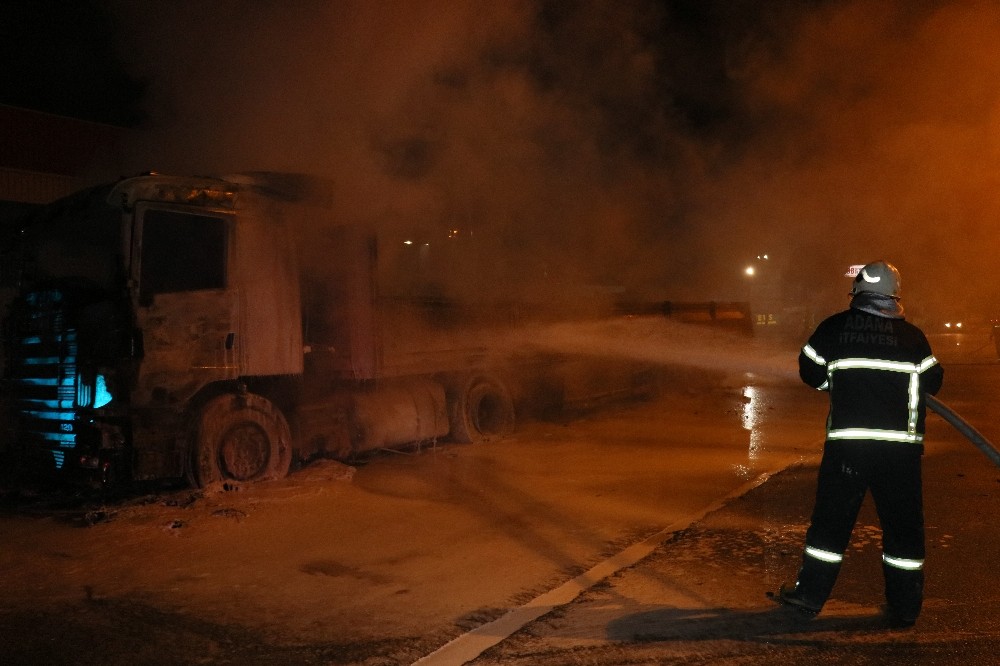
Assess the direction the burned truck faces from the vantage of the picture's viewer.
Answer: facing the viewer and to the left of the viewer

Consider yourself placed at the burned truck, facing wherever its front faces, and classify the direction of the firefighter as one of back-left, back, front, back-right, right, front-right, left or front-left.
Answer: left
